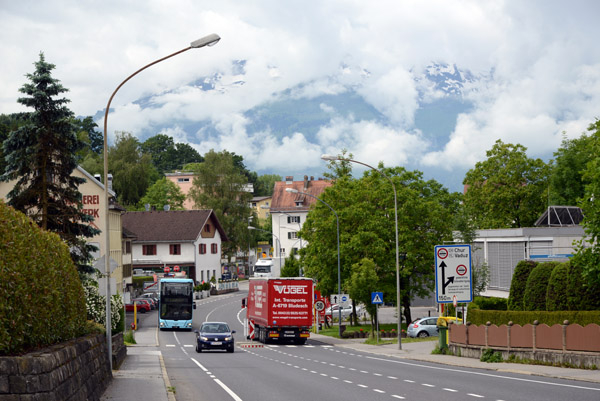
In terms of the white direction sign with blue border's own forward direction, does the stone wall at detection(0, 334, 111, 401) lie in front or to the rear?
in front

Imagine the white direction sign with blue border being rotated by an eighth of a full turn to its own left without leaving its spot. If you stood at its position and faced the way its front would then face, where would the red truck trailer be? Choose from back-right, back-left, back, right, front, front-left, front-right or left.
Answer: back

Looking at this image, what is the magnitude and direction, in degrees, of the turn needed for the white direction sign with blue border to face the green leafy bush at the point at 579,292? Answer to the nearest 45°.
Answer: approximately 45° to its left

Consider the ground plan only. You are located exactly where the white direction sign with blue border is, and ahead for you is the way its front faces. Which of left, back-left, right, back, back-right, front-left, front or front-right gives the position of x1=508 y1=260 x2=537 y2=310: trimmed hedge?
back-left

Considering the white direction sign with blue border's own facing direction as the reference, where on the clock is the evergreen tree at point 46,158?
The evergreen tree is roughly at 3 o'clock from the white direction sign with blue border.

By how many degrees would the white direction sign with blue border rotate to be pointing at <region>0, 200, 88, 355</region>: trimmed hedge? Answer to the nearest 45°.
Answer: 0° — it already faces it

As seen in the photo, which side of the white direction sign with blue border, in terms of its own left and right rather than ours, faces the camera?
front

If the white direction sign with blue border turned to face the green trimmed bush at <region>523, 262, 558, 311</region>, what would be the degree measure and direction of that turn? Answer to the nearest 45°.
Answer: approximately 90° to its left

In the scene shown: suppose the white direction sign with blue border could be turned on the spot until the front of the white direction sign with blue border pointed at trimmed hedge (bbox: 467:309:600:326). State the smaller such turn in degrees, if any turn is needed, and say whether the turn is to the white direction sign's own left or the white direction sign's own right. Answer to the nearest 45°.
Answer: approximately 45° to the white direction sign's own left

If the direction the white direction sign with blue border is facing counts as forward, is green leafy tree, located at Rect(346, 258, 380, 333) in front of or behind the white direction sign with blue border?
behind

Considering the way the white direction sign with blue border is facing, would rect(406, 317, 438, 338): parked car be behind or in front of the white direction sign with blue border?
behind

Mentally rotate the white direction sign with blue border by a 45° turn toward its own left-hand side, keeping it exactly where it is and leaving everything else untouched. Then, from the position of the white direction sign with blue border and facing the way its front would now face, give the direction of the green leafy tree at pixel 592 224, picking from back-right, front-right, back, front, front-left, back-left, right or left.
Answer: front
